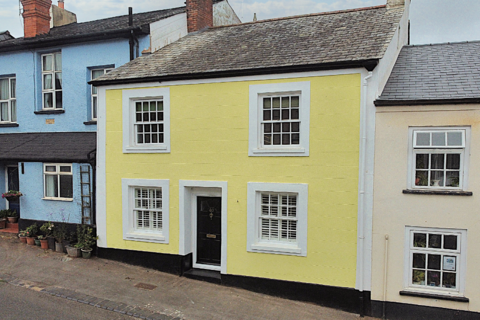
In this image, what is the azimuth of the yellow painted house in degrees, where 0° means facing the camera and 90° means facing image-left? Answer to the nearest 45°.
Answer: approximately 45°

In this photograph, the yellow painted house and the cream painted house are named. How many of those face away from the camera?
0

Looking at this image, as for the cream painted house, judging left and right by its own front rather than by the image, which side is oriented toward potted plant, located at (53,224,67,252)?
right

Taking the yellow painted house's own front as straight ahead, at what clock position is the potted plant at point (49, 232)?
The potted plant is roughly at 2 o'clock from the yellow painted house.

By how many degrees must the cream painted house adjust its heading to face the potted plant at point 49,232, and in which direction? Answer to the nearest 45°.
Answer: approximately 90° to its right

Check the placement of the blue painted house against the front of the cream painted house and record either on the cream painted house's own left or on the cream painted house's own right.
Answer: on the cream painted house's own right

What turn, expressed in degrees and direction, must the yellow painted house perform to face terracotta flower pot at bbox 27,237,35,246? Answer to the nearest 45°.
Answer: approximately 45° to its right

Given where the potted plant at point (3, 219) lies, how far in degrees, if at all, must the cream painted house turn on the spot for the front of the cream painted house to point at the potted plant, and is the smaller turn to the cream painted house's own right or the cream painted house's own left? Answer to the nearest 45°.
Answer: approximately 90° to the cream painted house's own right

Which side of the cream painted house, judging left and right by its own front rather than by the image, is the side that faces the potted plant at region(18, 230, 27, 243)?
right
